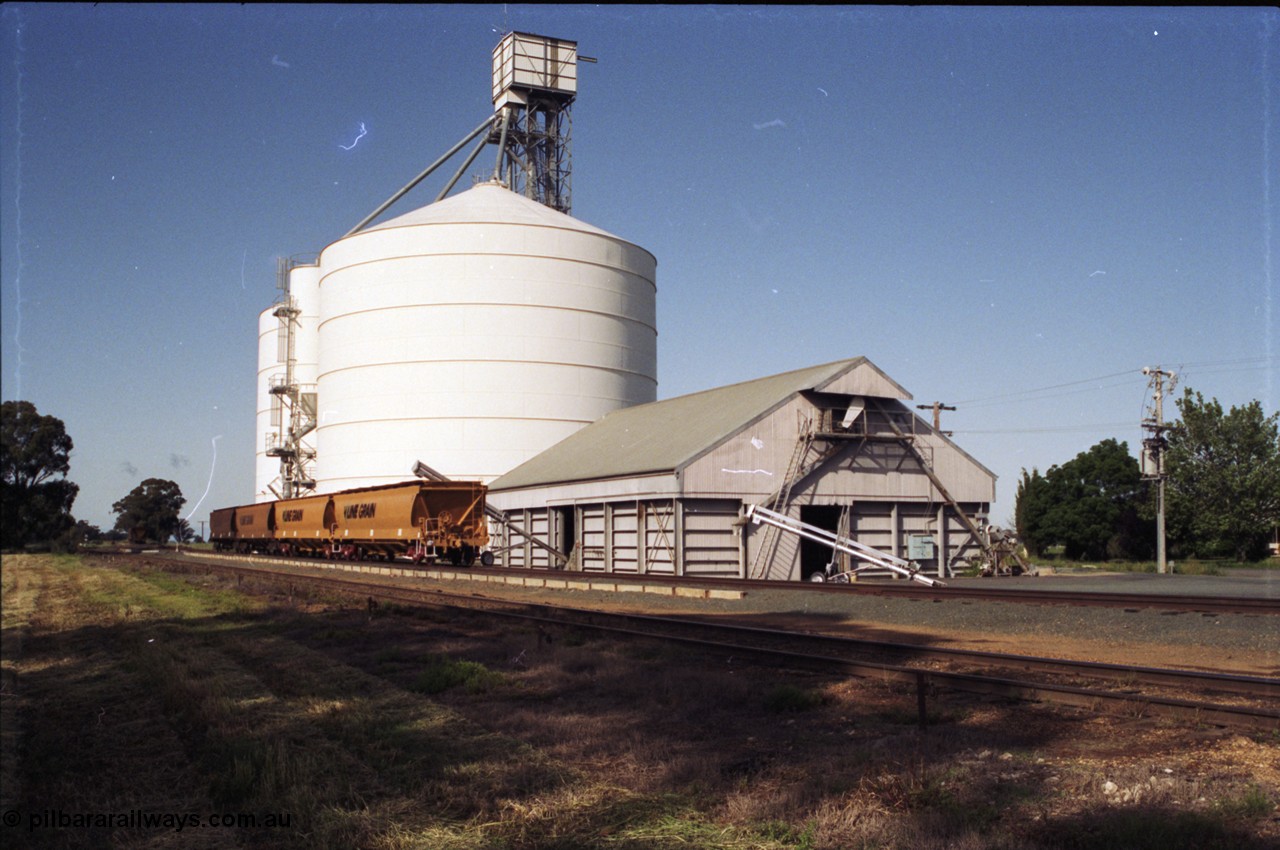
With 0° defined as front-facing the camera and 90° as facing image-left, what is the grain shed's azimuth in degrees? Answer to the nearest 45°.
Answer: approximately 315°
